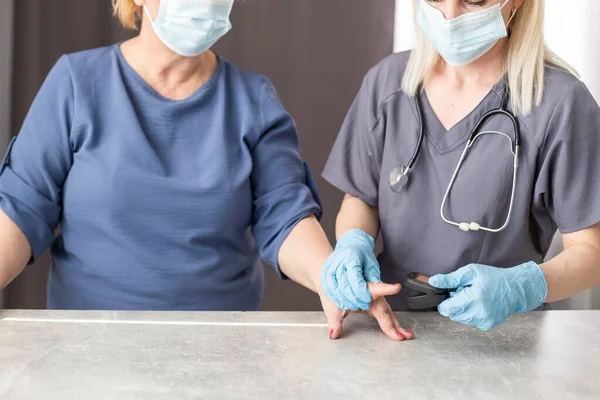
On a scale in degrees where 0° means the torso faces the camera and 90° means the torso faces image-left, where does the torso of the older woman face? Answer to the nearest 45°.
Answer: approximately 0°

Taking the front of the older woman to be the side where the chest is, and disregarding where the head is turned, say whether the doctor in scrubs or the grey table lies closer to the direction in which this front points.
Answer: the grey table

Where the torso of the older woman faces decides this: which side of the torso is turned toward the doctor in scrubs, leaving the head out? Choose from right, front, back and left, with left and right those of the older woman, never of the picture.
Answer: left
